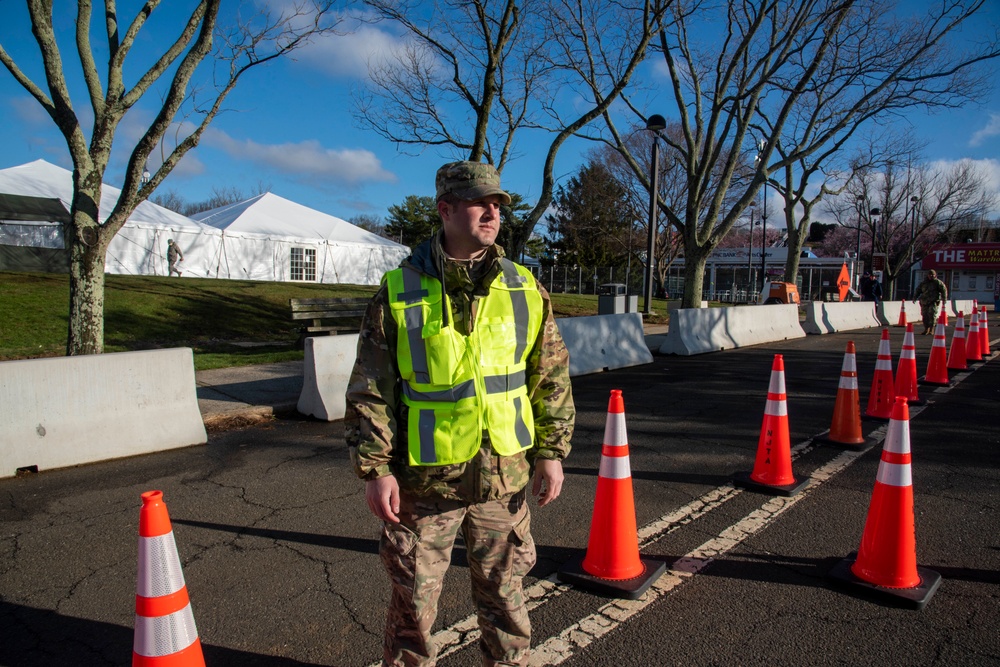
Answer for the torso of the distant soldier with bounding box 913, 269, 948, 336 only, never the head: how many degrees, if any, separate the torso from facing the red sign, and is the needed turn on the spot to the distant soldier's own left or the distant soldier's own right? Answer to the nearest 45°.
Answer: approximately 180°

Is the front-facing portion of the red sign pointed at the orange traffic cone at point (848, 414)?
yes

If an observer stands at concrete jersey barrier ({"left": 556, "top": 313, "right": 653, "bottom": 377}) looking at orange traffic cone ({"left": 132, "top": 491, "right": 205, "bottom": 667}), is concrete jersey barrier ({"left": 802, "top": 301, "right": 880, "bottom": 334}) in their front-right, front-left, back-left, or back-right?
back-left

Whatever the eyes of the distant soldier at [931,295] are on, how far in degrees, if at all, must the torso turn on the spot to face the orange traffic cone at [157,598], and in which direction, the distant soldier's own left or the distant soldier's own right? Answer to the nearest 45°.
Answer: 0° — they already face it

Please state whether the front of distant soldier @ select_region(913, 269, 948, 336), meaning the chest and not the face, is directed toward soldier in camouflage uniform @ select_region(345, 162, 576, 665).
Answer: yes

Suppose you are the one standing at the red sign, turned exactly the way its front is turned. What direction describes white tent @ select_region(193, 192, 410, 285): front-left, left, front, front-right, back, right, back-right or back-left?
front-right

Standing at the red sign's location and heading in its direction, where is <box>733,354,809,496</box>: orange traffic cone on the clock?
The orange traffic cone is roughly at 12 o'clock from the red sign.

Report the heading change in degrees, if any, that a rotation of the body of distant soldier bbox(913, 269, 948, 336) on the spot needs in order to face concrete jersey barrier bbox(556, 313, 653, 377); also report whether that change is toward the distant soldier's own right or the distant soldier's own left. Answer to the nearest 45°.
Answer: approximately 45° to the distant soldier's own right

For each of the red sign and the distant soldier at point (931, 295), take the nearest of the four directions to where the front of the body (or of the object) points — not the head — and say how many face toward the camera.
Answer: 2

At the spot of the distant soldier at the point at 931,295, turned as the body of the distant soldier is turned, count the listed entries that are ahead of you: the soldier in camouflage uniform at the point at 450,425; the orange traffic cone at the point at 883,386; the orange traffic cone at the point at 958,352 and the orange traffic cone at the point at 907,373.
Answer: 4

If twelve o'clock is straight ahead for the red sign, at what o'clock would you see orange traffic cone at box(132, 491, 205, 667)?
The orange traffic cone is roughly at 12 o'clock from the red sign.

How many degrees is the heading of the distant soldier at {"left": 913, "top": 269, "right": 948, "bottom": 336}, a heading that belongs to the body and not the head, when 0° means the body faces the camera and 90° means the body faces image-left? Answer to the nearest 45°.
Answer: approximately 0°

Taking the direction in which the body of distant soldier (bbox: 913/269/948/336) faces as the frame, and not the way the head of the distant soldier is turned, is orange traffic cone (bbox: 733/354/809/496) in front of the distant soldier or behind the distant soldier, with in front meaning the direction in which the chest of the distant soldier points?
in front

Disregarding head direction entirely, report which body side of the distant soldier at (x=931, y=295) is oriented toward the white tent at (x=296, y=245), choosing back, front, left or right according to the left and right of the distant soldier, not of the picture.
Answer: right

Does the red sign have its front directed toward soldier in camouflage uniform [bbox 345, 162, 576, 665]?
yes
